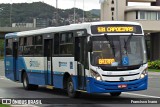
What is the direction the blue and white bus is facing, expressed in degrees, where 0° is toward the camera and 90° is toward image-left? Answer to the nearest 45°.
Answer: approximately 315°
